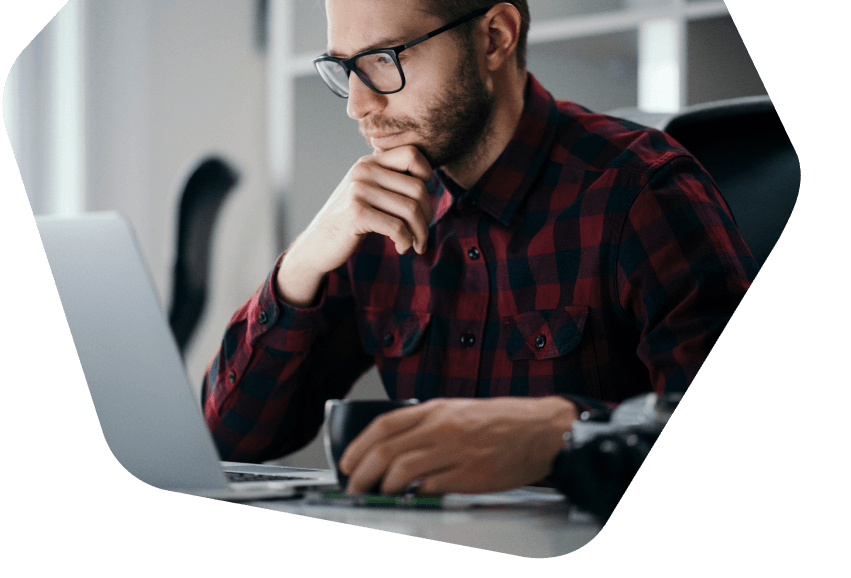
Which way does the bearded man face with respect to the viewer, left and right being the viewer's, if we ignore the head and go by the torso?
facing the viewer and to the left of the viewer
